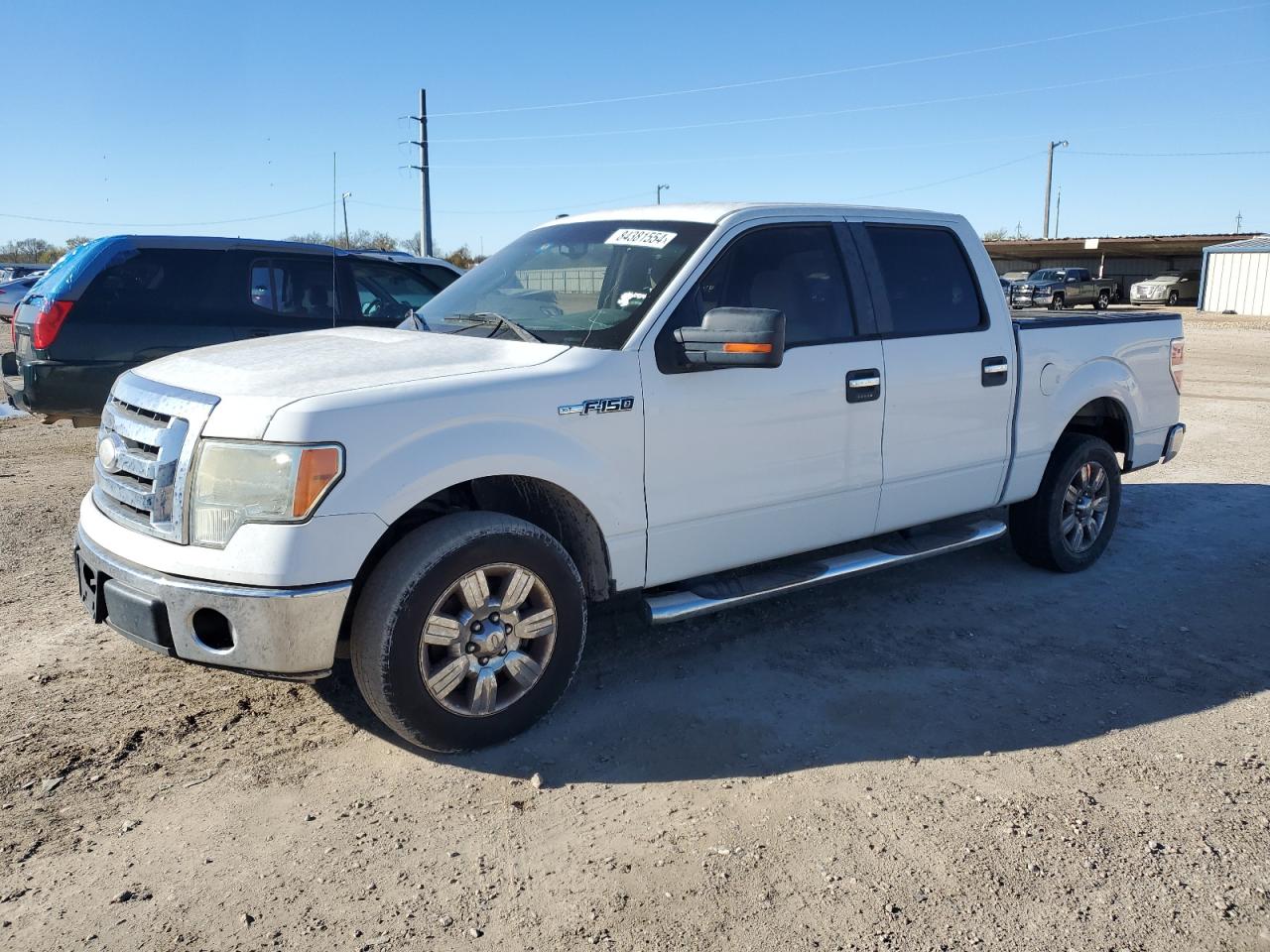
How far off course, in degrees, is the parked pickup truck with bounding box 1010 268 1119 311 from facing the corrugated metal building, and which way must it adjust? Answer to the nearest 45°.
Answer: approximately 180°

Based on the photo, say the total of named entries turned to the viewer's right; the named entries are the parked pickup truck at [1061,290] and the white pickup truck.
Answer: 0

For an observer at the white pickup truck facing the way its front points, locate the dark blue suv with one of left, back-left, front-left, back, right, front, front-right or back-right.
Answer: right

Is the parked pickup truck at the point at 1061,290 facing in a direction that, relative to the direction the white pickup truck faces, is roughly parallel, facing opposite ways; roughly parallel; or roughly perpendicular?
roughly parallel

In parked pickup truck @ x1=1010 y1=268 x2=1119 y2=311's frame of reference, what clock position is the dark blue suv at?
The dark blue suv is roughly at 11 o'clock from the parked pickup truck.

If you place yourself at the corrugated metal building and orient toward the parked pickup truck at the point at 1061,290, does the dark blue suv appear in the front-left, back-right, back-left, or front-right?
front-left

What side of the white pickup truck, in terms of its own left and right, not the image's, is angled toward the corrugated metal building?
back

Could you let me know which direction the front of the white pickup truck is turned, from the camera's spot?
facing the viewer and to the left of the viewer

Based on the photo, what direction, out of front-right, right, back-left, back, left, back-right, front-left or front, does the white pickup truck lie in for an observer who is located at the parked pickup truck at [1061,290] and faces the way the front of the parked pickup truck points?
front-left
